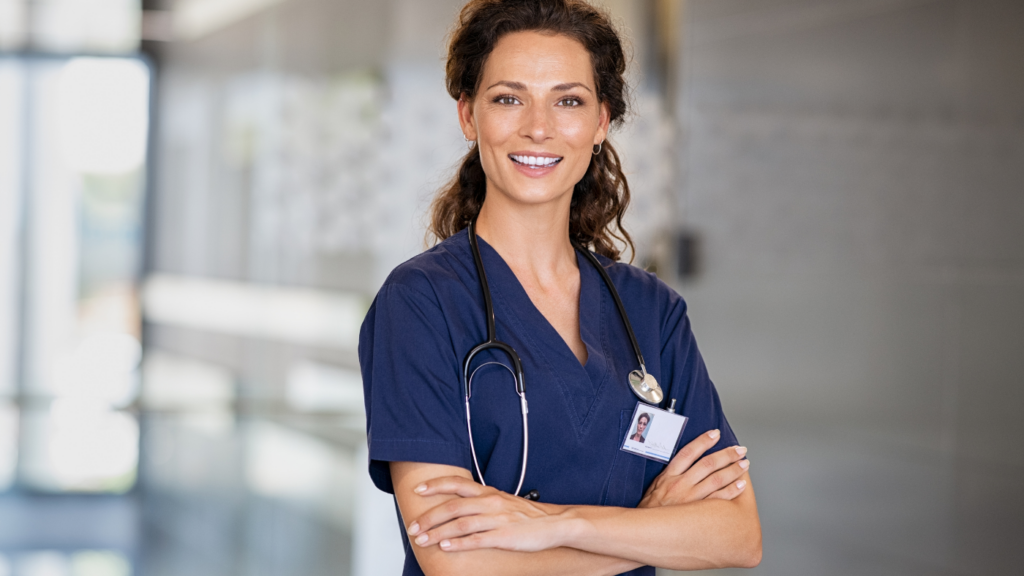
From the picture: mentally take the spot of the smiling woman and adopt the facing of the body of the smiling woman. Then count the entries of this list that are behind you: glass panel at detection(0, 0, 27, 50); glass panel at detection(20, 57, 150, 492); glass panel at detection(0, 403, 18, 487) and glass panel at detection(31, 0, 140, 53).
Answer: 4

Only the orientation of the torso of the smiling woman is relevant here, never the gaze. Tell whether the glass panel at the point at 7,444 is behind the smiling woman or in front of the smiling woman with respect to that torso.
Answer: behind

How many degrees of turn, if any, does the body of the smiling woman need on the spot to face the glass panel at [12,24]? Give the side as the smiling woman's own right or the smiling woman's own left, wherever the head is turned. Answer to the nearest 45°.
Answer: approximately 180°

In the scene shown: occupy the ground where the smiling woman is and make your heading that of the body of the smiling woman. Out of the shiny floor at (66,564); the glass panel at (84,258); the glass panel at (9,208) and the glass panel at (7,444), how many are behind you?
4

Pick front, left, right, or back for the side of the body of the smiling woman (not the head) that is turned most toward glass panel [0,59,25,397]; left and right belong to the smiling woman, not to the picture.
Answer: back

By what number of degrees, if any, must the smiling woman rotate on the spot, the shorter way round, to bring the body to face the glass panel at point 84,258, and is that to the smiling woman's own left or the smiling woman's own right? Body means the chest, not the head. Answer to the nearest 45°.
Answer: approximately 180°

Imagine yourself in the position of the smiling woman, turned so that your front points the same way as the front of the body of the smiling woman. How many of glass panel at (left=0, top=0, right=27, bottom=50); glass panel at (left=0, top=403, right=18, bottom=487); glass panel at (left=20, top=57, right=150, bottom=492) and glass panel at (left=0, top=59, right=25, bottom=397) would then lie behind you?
4

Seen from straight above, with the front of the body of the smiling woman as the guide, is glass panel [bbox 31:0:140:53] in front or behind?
behind

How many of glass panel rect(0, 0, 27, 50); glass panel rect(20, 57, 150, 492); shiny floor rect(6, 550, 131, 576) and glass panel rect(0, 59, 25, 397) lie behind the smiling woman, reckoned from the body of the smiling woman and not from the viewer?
4

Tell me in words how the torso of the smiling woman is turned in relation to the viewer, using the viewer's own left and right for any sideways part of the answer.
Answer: facing the viewer and to the right of the viewer

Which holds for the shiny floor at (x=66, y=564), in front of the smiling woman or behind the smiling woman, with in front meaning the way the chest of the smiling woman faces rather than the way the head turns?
behind

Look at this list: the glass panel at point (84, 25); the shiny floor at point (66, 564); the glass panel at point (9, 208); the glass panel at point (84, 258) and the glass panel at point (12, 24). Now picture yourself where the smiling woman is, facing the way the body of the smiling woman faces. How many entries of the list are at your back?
5
